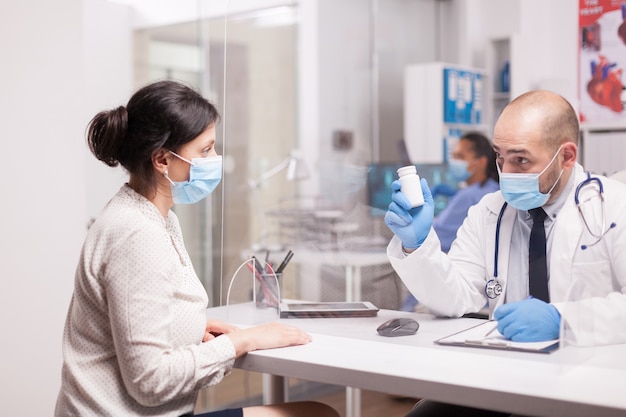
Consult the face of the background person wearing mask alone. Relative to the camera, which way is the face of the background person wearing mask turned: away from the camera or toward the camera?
toward the camera

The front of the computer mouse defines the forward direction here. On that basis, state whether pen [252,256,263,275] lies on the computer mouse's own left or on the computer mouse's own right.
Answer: on the computer mouse's own right

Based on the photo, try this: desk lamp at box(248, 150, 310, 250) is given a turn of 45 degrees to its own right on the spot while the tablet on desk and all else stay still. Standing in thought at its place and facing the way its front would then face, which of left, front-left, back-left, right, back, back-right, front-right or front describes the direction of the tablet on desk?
front-right

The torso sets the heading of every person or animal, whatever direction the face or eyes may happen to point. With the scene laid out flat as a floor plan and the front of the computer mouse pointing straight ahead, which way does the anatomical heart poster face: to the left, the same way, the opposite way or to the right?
to the left

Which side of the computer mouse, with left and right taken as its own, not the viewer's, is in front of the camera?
left

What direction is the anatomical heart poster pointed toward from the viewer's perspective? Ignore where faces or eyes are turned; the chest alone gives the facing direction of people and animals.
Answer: toward the camera

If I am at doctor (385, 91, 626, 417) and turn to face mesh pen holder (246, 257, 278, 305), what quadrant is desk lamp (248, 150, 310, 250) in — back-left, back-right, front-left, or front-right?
front-right

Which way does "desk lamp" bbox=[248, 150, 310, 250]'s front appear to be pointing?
to the viewer's right

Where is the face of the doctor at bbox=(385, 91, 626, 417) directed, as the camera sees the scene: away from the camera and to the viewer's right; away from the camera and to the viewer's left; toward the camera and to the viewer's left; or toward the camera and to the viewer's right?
toward the camera and to the viewer's left
